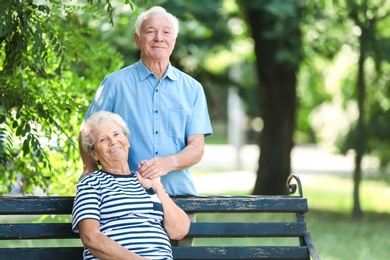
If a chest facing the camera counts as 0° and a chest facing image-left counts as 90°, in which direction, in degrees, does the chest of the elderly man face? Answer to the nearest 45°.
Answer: approximately 0°

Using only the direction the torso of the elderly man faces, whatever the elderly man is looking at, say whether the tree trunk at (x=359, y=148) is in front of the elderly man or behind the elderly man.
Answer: behind

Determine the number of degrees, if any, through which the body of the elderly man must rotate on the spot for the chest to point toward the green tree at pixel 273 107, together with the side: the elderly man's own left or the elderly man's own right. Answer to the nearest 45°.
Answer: approximately 180°

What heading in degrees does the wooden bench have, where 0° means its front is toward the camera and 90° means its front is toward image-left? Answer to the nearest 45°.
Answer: approximately 0°

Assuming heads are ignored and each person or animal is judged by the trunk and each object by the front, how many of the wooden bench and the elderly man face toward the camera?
2

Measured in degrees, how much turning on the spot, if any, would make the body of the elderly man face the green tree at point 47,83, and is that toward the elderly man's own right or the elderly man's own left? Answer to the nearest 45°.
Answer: approximately 135° to the elderly man's own right
